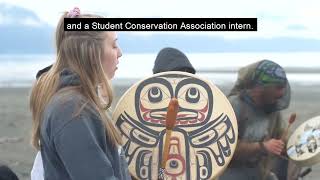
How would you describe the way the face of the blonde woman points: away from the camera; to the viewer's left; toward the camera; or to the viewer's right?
to the viewer's right

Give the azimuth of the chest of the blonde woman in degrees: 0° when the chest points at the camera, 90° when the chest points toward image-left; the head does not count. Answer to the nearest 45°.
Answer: approximately 270°
